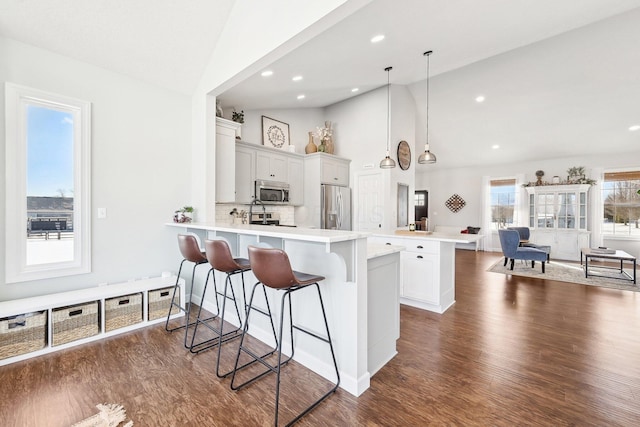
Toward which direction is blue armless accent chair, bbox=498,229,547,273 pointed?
to the viewer's right

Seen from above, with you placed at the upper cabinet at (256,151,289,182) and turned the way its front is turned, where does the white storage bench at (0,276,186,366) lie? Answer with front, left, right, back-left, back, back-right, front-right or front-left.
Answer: right

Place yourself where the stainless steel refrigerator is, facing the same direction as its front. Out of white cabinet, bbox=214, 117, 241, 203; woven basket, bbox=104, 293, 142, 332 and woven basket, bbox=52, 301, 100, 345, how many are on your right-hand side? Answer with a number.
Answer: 3

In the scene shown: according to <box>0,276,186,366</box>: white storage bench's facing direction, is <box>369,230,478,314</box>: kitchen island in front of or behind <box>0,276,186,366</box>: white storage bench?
in front

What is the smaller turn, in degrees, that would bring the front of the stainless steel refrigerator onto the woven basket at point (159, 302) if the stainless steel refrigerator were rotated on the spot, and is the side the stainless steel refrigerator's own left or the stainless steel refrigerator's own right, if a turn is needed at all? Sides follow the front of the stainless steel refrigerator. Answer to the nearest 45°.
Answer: approximately 90° to the stainless steel refrigerator's own right

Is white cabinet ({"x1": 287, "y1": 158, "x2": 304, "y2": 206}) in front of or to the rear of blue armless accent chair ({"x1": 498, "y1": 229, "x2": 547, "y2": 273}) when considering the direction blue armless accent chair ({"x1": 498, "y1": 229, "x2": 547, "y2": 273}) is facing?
to the rear

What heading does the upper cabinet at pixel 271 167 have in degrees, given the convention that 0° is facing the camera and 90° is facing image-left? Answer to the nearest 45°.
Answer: approximately 315°

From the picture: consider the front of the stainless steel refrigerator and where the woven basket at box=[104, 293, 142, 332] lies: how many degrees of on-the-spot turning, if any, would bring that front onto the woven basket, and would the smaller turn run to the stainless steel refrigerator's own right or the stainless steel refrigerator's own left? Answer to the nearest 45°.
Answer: approximately 90° to the stainless steel refrigerator's own right

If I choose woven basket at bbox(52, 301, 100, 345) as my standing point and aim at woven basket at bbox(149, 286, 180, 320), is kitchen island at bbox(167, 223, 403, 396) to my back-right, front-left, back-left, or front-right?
front-right

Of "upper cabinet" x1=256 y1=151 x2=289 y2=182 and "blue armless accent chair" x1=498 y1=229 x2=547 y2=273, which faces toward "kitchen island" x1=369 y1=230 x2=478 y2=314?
the upper cabinet

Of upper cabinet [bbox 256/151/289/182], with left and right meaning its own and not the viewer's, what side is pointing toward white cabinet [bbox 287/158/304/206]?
left

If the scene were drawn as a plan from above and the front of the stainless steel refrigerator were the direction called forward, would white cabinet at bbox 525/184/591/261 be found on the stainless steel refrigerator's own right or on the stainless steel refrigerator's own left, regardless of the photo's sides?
on the stainless steel refrigerator's own left

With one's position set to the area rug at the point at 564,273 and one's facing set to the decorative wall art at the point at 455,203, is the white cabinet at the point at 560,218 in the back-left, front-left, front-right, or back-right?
front-right

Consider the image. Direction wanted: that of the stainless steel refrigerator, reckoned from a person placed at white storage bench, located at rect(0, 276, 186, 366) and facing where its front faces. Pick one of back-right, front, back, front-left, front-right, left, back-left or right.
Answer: front-left

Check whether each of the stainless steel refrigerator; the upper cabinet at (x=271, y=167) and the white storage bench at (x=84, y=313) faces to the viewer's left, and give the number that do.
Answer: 0

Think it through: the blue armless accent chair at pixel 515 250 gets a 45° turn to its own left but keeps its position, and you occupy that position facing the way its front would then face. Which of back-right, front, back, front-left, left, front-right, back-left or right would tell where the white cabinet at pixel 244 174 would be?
back

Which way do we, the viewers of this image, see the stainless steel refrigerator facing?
facing the viewer and to the right of the viewer
